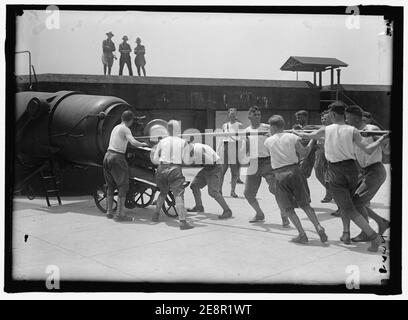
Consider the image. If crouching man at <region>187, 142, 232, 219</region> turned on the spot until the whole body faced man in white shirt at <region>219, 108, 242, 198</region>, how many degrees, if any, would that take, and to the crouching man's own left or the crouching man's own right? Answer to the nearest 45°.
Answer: approximately 90° to the crouching man's own right

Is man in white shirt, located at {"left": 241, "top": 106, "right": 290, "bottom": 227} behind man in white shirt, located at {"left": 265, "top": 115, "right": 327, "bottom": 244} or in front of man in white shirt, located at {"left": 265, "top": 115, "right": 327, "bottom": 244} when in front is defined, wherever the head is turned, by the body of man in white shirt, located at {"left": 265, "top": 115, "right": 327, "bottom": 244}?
in front

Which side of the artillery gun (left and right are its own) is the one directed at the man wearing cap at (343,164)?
back

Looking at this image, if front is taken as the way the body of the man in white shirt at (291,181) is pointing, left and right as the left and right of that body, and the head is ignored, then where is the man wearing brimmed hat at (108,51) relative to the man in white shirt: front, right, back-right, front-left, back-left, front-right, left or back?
front-left

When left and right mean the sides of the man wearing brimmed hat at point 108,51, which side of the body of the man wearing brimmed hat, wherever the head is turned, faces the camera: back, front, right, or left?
front

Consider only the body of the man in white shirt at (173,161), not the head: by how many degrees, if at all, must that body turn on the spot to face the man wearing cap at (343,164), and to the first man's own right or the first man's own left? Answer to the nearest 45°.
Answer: approximately 135° to the first man's own right

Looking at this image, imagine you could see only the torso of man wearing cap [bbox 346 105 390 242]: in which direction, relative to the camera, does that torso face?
to the viewer's left

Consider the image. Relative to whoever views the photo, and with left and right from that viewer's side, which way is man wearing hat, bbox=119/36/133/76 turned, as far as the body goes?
facing the viewer

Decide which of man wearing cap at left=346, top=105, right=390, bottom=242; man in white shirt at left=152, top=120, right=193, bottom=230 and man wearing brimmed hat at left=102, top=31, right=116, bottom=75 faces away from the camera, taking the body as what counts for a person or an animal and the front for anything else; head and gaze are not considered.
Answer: the man in white shirt

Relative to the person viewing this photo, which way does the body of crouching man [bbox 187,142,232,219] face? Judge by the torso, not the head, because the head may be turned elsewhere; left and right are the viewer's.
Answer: facing to the left of the viewer

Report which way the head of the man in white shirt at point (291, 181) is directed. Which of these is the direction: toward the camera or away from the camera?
away from the camera

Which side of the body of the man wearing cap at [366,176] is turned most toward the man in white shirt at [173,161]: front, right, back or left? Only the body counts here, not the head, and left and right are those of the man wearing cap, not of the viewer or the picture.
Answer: front

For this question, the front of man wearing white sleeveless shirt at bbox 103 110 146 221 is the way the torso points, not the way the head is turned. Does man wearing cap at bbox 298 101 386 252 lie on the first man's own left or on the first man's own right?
on the first man's own right

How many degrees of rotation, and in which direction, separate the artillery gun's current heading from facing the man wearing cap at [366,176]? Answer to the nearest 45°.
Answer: approximately 180°

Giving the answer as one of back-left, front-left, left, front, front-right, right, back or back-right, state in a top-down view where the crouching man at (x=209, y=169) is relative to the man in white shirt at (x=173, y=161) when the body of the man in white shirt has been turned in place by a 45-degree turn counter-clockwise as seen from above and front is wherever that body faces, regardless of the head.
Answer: right
